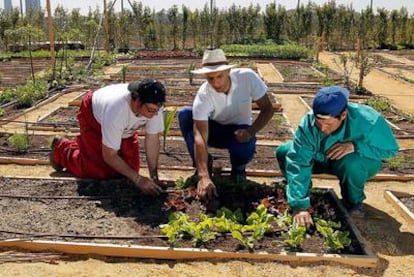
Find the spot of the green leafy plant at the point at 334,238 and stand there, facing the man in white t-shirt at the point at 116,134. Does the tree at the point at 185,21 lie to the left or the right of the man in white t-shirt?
right

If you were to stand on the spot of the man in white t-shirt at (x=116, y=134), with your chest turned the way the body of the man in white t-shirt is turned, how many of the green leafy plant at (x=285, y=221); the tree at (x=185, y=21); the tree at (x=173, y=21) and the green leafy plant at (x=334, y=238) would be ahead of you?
2

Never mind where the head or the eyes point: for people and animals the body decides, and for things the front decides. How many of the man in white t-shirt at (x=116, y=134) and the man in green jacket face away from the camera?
0

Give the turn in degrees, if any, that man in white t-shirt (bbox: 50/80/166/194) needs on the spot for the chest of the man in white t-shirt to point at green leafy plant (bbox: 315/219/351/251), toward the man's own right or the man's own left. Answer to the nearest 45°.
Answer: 0° — they already face it

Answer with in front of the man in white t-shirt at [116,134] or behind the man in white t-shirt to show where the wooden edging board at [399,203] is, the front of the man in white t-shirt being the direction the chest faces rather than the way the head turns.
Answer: in front

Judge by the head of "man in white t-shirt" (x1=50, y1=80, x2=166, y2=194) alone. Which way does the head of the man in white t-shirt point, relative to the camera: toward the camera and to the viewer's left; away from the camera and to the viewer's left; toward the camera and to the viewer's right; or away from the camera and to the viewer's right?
toward the camera and to the viewer's right

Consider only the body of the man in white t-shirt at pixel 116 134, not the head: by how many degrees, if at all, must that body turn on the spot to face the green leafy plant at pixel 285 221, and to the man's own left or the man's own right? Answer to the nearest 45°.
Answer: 0° — they already face it

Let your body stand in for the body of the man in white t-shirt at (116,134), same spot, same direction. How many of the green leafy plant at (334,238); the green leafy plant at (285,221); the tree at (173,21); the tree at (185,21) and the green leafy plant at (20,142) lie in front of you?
2

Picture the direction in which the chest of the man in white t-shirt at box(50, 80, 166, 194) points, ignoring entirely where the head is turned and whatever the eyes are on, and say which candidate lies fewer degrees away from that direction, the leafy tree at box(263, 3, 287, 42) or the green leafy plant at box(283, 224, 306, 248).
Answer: the green leafy plant

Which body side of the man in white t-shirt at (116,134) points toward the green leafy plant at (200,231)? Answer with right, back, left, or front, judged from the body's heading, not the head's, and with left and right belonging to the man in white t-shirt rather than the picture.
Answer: front

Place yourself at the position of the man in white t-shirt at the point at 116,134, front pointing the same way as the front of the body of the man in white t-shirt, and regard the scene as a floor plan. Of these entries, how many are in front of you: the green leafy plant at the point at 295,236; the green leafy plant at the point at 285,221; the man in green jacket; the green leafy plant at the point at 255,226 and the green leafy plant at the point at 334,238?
5

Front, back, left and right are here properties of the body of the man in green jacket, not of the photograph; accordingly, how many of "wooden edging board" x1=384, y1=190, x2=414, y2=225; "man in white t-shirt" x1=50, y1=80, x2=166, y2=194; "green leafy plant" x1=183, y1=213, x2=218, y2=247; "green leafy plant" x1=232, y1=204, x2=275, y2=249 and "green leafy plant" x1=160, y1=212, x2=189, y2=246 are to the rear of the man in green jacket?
1

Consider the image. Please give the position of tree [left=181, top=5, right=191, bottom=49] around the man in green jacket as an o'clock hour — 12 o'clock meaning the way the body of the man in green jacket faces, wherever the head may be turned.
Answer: The tree is roughly at 4 o'clock from the man in green jacket.

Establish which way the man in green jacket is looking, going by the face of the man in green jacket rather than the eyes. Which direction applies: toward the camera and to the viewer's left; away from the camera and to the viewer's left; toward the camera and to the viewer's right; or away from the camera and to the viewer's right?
toward the camera and to the viewer's left

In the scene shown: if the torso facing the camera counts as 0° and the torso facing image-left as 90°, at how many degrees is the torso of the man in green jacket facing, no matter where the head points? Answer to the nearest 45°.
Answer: approximately 45°

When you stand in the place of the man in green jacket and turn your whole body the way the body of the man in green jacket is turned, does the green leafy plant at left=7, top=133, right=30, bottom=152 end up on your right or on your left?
on your right

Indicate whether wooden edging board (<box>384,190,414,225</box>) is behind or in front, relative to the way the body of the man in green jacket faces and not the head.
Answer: behind
